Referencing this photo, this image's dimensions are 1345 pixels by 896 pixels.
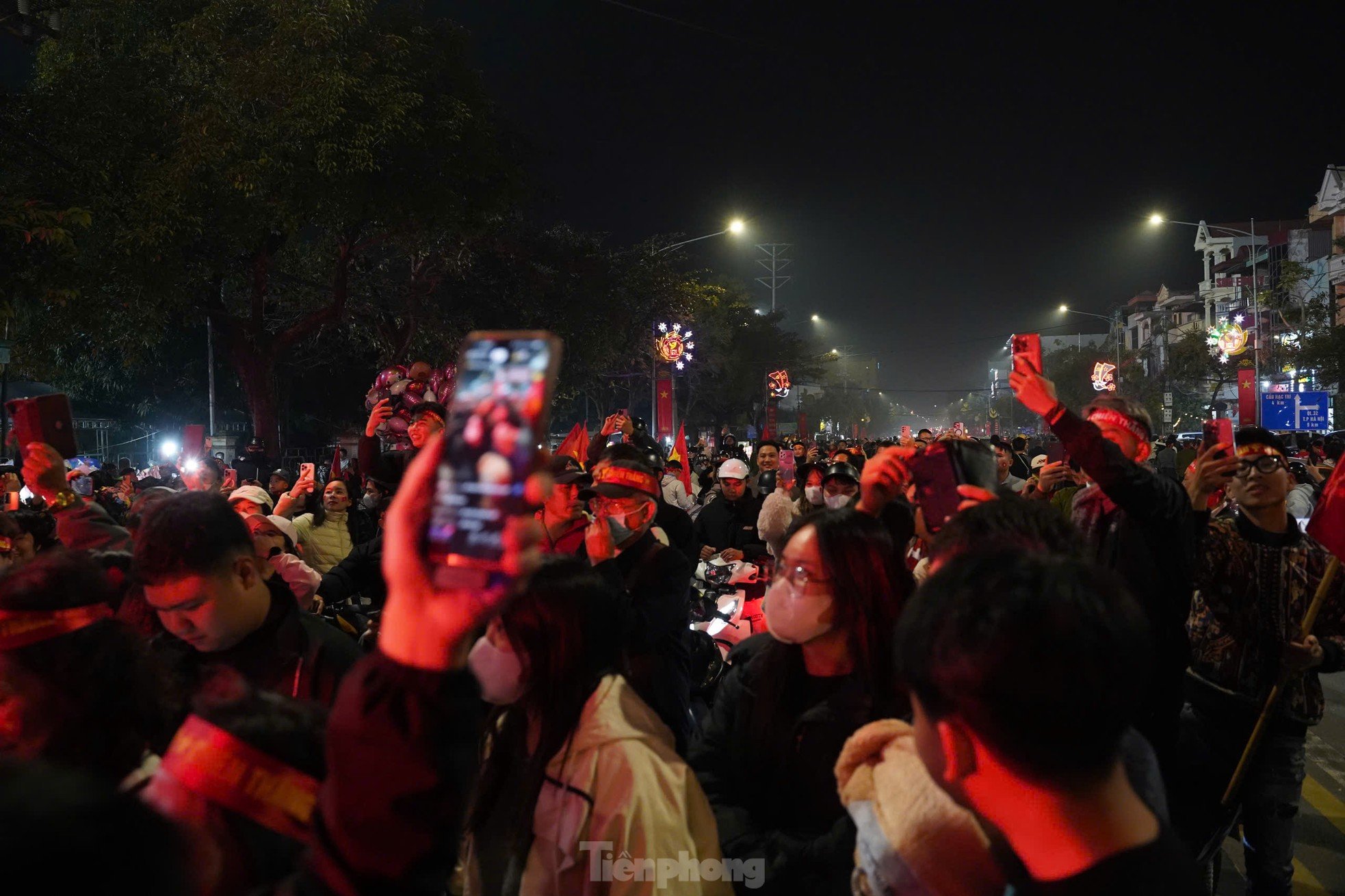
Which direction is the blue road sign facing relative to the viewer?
toward the camera

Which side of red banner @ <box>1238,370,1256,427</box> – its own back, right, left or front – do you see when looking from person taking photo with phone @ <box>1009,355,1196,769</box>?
front

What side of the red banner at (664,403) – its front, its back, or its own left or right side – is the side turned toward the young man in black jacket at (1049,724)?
front

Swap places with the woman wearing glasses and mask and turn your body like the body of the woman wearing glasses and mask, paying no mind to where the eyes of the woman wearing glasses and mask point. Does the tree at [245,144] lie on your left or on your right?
on your right

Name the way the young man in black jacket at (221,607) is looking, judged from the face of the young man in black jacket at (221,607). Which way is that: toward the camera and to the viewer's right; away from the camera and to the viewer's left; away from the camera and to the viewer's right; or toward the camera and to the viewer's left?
toward the camera and to the viewer's left

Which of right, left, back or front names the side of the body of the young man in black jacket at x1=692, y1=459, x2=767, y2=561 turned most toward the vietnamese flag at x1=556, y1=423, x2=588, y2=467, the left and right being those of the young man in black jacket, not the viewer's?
right

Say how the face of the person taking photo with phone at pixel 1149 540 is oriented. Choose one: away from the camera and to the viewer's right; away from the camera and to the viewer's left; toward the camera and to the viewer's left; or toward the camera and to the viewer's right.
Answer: toward the camera and to the viewer's left

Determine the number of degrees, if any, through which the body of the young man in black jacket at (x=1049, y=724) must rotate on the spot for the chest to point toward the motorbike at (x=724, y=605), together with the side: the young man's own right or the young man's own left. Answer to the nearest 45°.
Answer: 0° — they already face it

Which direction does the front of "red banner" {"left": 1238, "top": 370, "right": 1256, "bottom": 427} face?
toward the camera
